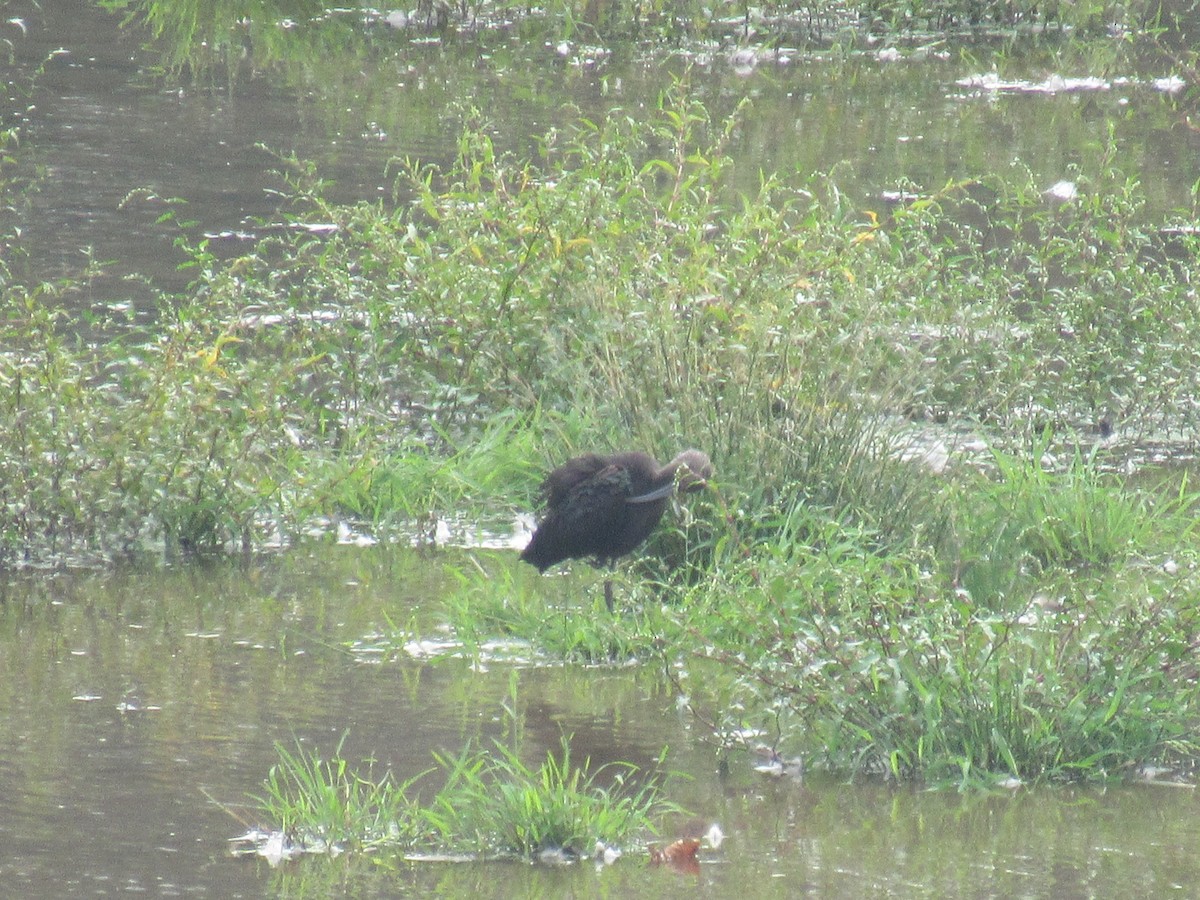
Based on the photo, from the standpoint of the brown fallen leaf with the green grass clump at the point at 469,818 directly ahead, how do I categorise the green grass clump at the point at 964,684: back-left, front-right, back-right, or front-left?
back-right

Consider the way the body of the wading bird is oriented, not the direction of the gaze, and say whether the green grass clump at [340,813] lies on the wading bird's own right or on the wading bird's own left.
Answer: on the wading bird's own right

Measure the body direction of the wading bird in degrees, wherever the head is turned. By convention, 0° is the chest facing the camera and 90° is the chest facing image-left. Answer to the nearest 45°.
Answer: approximately 270°

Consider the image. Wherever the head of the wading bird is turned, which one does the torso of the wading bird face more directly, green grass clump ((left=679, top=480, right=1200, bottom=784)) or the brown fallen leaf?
the green grass clump

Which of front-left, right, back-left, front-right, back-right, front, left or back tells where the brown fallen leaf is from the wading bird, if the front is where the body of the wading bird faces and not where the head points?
right

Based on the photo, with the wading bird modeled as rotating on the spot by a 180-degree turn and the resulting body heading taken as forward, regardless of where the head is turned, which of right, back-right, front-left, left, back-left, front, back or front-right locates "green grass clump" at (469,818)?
left

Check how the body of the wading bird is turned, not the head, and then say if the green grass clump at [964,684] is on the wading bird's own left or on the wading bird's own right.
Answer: on the wading bird's own right
